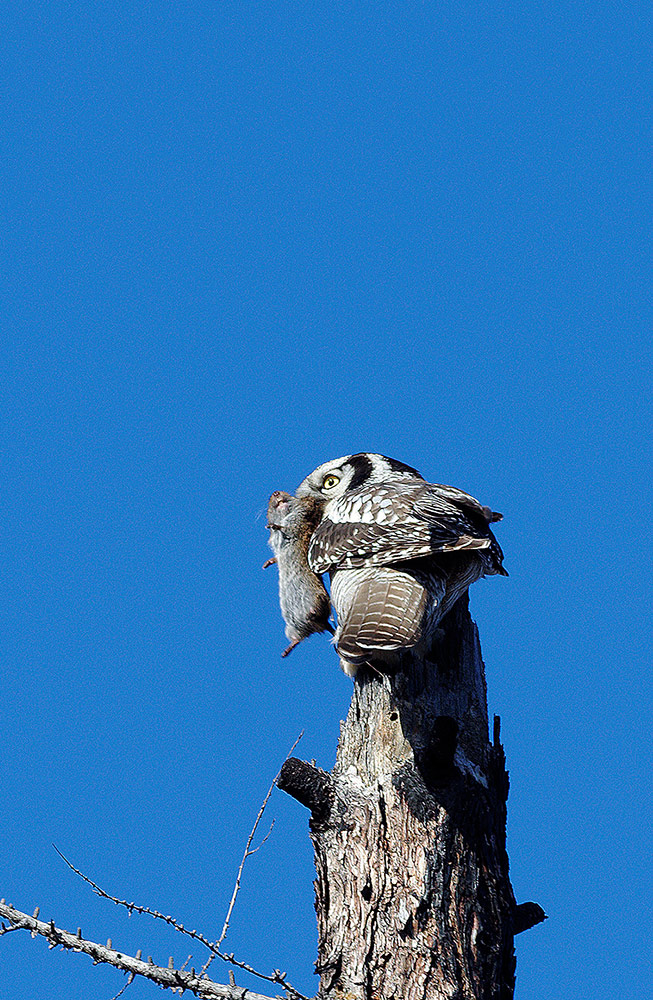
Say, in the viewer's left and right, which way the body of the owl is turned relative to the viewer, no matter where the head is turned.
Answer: facing away from the viewer and to the left of the viewer
